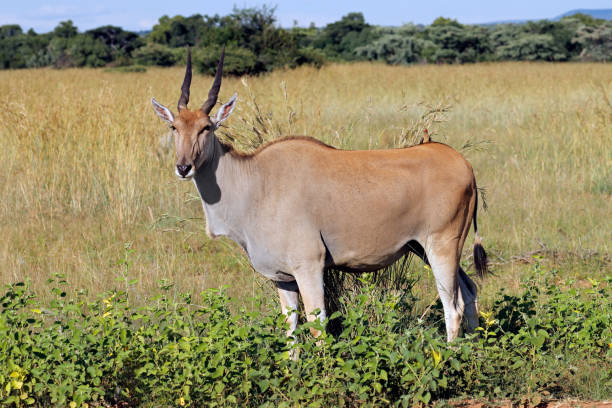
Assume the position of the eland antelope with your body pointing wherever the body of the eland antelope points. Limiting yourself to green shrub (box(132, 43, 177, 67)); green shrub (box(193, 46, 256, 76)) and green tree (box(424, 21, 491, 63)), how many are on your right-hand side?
3

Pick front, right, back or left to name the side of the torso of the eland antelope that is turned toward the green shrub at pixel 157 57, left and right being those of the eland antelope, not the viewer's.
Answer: right

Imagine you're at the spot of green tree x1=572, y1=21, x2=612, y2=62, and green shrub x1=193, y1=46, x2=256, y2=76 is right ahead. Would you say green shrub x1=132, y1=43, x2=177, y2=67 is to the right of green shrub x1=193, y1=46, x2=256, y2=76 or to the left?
right

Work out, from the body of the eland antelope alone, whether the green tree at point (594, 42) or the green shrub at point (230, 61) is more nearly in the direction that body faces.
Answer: the green shrub

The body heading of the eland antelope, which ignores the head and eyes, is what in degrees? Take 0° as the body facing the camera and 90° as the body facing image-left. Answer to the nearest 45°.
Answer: approximately 90°

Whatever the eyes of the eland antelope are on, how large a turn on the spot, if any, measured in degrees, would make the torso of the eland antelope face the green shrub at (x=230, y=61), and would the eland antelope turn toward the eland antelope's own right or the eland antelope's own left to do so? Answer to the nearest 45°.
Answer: approximately 90° to the eland antelope's own right

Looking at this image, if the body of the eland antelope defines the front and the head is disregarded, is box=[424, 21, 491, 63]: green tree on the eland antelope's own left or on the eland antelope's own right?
on the eland antelope's own right

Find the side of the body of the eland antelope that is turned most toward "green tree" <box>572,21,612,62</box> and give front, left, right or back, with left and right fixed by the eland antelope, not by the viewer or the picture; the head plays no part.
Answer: right
